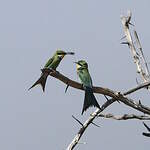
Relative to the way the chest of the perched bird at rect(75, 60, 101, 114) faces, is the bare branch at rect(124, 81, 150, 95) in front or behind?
behind

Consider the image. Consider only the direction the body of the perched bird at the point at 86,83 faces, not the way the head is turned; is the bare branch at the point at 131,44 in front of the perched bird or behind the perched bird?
behind
